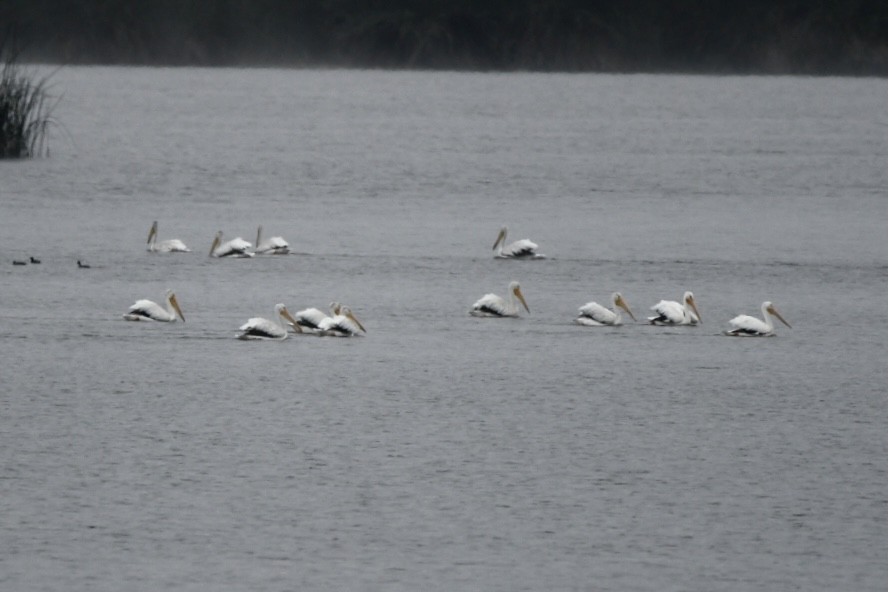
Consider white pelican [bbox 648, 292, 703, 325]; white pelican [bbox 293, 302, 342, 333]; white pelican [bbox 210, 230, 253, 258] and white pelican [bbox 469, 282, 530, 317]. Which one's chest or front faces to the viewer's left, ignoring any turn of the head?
white pelican [bbox 210, 230, 253, 258]

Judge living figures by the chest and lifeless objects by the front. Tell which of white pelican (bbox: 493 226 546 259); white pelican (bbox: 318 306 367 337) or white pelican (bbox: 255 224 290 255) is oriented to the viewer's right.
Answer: white pelican (bbox: 318 306 367 337)

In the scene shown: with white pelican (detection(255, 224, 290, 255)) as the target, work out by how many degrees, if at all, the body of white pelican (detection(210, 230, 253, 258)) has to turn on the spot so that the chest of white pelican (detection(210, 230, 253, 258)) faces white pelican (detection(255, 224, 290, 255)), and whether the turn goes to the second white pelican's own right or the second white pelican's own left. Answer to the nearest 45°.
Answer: approximately 180°

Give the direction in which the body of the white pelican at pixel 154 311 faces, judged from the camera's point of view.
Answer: to the viewer's right

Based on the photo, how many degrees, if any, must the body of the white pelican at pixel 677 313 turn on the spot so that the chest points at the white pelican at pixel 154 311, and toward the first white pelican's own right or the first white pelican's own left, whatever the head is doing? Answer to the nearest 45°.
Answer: approximately 180°

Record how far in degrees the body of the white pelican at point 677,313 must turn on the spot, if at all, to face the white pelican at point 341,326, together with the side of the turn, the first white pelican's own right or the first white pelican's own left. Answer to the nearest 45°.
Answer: approximately 180°

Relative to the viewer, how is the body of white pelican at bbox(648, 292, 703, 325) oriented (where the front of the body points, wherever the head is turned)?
to the viewer's right

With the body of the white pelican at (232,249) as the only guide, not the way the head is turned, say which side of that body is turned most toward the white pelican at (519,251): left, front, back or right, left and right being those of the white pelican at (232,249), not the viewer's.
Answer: back

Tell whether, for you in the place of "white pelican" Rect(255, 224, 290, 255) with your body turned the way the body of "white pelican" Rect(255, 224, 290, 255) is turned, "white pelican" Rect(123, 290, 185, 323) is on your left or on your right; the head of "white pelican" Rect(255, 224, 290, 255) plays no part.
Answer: on your left

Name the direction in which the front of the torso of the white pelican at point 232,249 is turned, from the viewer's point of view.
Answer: to the viewer's left

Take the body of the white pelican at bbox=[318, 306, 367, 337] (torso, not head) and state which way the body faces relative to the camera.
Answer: to the viewer's right

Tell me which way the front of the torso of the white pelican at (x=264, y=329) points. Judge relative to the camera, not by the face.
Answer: to the viewer's right

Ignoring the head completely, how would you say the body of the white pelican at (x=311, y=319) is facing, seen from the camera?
to the viewer's right

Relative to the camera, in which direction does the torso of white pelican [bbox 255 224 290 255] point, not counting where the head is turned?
to the viewer's left

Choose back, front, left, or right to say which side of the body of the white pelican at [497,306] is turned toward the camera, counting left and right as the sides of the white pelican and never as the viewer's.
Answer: right
